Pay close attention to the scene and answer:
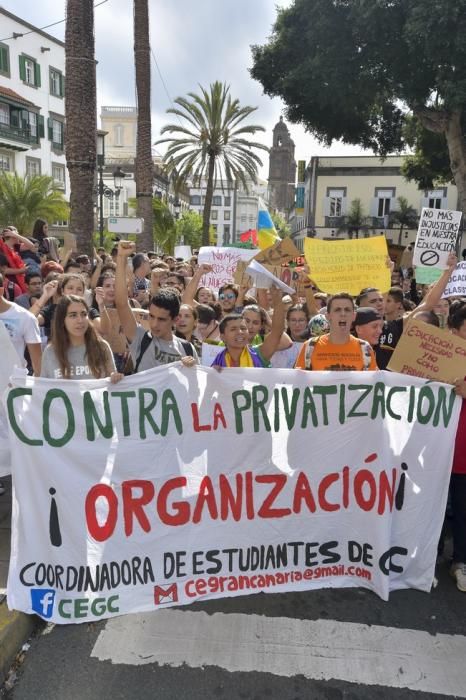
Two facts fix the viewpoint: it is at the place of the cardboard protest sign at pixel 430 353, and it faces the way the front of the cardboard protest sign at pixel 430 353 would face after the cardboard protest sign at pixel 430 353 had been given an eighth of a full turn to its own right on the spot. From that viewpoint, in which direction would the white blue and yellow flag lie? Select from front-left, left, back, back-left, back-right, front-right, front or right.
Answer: right

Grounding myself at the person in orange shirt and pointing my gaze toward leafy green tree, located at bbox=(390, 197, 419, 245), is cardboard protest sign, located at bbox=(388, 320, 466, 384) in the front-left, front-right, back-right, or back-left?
back-right

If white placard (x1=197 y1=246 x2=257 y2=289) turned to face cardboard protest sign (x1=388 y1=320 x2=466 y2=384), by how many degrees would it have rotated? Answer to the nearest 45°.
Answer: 0° — it already faces it

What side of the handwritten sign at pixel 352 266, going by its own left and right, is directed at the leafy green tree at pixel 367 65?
back

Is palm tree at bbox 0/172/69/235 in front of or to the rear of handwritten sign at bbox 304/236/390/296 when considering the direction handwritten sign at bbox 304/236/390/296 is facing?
to the rear

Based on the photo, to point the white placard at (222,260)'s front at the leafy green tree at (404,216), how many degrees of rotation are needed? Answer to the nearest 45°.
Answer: approximately 180°

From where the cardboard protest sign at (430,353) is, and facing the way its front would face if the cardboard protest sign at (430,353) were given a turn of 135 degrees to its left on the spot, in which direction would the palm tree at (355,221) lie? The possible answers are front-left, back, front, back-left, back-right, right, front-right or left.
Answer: front-left

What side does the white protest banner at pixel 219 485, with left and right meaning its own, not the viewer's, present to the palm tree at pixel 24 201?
back

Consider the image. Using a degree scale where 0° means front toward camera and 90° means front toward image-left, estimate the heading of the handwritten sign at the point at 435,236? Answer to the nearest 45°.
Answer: approximately 0°

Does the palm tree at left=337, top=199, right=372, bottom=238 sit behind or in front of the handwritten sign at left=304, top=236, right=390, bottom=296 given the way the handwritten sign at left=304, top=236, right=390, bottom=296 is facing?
behind
